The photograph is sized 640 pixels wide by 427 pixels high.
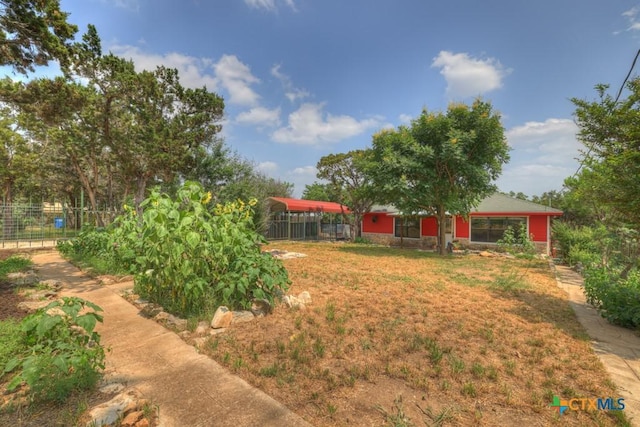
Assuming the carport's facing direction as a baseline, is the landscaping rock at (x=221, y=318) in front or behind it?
in front

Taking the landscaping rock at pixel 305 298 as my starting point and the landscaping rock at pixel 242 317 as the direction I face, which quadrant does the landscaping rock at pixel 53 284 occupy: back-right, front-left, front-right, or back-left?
front-right

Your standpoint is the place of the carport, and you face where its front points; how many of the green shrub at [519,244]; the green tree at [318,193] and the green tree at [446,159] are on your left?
2

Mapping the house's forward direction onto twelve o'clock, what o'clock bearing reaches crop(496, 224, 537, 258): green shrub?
The green shrub is roughly at 11 o'clock from the house.

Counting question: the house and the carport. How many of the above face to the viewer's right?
0

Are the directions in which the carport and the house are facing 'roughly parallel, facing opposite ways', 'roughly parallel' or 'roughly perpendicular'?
roughly parallel

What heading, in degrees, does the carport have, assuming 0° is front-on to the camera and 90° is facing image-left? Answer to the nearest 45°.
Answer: approximately 45°

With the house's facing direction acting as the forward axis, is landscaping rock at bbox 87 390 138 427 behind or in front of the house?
in front

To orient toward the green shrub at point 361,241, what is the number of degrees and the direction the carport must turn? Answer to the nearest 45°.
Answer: approximately 135° to its left

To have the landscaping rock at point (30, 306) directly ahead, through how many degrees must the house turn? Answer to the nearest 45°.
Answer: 0° — it already faces it

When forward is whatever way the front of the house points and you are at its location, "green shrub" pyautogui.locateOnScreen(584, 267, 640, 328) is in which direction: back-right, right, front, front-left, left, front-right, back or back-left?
front

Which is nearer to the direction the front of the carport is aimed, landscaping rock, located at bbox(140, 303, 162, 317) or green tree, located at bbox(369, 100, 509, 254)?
the landscaping rock

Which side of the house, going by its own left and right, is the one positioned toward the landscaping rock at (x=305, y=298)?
front

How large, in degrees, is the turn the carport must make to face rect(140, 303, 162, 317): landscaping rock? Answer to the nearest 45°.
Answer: approximately 45° to its left

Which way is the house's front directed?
toward the camera
